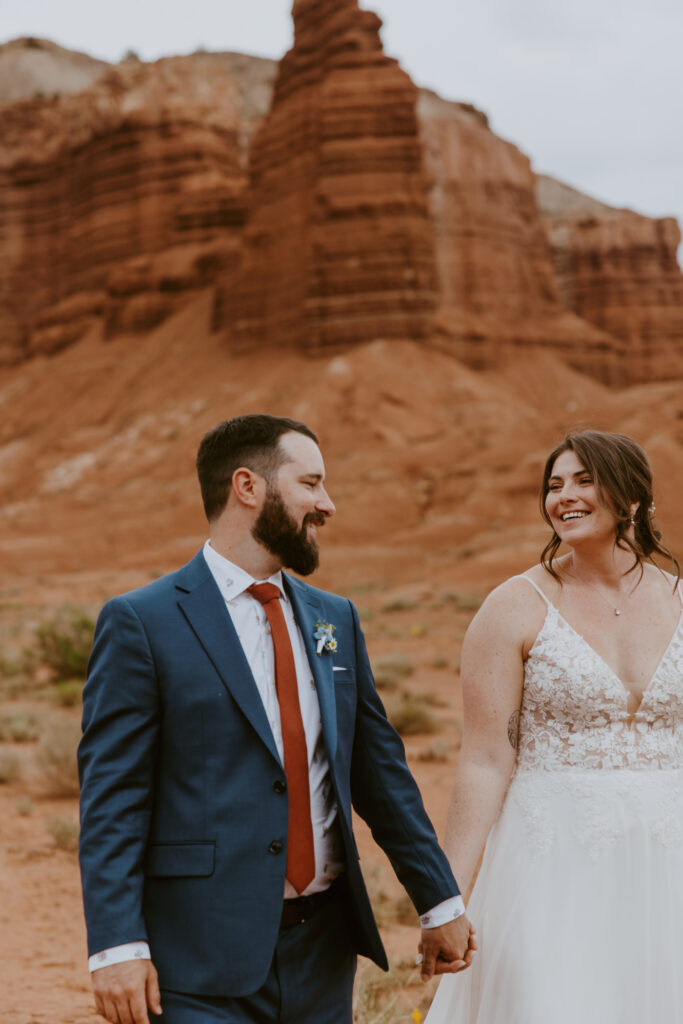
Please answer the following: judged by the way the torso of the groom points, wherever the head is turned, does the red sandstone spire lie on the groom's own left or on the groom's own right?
on the groom's own left

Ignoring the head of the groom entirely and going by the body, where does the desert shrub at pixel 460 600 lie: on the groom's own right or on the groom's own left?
on the groom's own left

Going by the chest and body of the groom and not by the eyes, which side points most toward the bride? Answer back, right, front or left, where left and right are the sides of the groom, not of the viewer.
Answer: left

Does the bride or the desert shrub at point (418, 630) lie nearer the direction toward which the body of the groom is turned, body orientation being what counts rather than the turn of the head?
the bride

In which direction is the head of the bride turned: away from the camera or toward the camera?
toward the camera

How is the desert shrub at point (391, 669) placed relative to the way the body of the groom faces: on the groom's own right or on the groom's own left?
on the groom's own left

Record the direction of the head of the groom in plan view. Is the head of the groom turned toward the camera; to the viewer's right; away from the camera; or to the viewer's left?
to the viewer's right

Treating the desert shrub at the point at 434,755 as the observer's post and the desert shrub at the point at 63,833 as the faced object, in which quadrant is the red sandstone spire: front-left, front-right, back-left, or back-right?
back-right

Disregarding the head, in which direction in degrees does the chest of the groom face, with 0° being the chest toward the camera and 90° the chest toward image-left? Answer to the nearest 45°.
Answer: approximately 315°

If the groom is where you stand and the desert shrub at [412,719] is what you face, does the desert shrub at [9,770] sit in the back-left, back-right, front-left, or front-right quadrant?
front-left

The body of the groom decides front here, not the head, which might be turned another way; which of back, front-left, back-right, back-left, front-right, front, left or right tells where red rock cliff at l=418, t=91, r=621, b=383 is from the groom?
back-left

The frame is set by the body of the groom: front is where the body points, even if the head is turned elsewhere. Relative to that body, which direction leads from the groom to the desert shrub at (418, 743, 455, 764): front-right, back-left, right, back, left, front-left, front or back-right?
back-left
